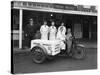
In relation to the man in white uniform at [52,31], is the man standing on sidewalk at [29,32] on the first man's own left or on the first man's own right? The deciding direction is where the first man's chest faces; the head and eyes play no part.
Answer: on the first man's own right

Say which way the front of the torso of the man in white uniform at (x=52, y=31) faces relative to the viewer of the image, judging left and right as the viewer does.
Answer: facing the viewer
